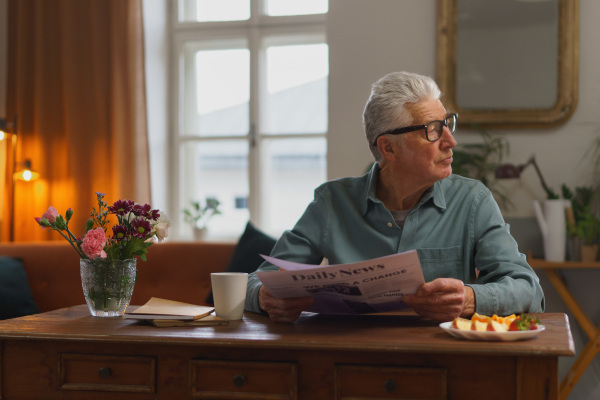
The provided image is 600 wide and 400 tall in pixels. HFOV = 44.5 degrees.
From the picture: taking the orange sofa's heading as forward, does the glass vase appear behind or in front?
in front

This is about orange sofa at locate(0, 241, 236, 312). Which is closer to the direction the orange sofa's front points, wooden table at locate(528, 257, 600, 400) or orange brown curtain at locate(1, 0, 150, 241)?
the wooden table

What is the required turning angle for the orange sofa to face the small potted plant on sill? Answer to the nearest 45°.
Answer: approximately 180°

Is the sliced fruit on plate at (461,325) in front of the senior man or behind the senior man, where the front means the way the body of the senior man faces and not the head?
in front

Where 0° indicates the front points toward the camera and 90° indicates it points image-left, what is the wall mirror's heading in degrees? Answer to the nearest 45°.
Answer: approximately 0°

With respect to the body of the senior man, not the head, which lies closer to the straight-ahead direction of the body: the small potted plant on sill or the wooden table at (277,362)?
the wooden table

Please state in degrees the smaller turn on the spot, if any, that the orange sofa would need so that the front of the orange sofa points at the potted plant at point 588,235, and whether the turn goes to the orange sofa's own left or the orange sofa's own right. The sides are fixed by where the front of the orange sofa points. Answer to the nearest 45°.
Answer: approximately 90° to the orange sofa's own left

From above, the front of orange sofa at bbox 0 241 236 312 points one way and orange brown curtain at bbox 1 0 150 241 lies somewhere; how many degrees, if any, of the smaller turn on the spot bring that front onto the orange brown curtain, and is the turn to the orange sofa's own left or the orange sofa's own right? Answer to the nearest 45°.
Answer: approximately 180°

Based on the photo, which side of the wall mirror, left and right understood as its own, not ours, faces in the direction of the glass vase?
front

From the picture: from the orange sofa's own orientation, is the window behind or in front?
behind

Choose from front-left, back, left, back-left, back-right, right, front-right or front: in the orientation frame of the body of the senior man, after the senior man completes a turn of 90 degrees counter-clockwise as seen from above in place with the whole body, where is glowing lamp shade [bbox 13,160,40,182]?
back-left

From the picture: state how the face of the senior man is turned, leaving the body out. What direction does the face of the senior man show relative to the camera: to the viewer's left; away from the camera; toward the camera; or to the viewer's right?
to the viewer's right
